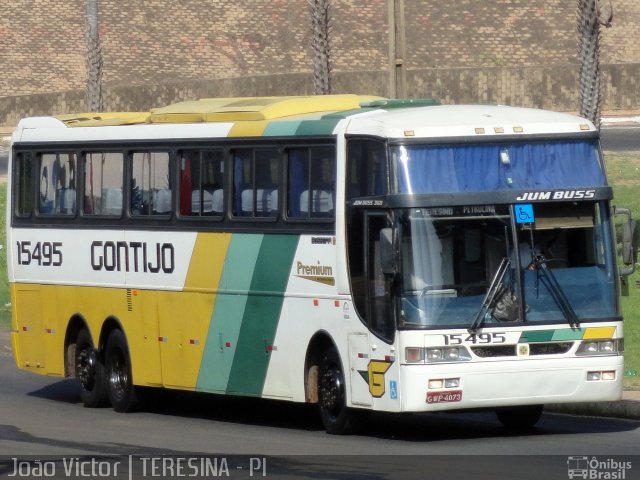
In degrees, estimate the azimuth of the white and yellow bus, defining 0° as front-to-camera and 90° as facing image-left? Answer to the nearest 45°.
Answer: approximately 315°

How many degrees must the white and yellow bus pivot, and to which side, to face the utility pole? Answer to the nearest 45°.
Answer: approximately 135° to its left
